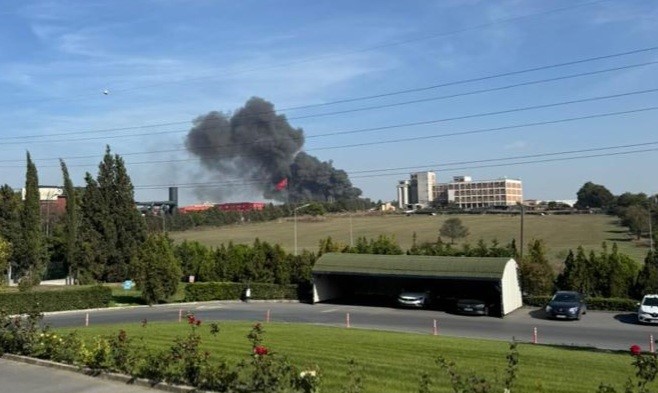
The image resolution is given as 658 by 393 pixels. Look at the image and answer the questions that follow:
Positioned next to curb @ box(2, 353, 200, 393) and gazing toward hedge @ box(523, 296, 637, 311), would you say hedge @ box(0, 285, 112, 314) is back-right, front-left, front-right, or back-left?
front-left

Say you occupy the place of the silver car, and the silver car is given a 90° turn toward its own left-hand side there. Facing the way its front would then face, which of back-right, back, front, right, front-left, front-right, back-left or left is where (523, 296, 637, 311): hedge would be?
front-left

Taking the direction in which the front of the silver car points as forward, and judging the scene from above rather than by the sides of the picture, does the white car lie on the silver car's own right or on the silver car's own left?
on the silver car's own left

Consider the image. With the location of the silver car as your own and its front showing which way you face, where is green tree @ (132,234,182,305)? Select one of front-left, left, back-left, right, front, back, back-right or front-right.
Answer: front-right

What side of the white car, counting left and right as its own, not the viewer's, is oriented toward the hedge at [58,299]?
right

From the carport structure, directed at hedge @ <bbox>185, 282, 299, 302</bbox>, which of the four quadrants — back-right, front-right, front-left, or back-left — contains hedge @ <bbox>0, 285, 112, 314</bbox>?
front-left

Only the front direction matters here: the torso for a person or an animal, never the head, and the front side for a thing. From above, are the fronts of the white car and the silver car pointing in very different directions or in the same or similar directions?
same or similar directions

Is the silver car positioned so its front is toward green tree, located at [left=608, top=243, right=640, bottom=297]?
no

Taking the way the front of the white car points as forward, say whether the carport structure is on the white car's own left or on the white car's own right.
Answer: on the white car's own right

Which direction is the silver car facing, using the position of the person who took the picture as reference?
facing the viewer and to the left of the viewer

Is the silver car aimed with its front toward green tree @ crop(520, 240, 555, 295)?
no

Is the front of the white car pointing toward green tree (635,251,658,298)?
no

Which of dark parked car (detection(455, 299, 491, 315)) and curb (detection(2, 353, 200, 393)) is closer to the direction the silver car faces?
the curb

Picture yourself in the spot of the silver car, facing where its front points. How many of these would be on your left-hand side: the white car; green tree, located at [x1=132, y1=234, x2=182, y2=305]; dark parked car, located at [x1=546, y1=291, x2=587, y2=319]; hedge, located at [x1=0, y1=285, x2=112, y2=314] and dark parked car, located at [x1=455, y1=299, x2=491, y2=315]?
3

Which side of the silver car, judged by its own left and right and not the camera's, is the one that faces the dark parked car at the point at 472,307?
left

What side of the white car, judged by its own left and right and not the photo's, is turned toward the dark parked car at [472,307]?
right

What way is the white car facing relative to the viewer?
toward the camera

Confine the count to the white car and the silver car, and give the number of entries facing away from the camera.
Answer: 0
